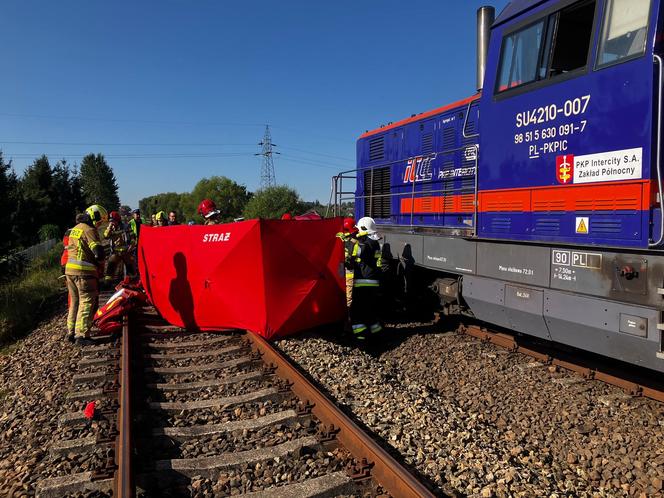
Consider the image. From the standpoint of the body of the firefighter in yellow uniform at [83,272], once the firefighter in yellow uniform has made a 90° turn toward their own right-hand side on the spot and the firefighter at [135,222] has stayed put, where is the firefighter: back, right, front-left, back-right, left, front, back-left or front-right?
back-left

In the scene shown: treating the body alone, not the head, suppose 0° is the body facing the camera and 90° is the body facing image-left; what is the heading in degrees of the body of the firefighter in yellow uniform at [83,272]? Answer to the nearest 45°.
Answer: approximately 225°
